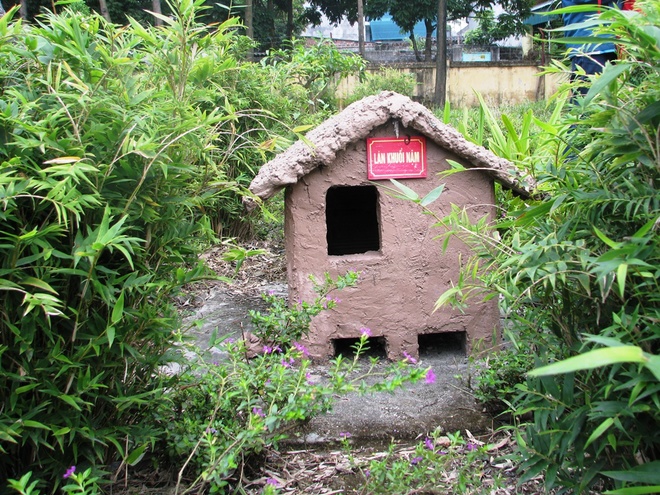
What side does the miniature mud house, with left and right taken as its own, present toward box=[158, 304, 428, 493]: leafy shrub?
front

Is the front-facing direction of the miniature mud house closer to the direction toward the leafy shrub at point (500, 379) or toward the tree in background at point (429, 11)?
the leafy shrub

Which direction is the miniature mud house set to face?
toward the camera

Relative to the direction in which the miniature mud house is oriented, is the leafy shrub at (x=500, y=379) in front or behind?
in front

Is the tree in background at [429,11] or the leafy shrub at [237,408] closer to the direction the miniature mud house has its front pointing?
the leafy shrub

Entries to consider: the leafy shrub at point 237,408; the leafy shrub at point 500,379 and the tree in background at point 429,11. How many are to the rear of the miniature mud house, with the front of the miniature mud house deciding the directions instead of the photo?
1

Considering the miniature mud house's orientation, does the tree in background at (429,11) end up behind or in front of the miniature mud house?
behind
